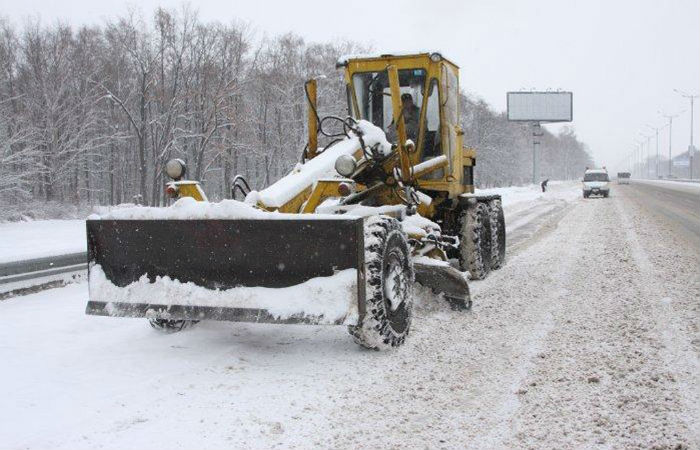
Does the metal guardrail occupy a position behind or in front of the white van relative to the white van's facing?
in front

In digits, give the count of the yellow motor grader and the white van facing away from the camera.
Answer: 0

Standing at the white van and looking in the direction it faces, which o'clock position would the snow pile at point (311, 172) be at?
The snow pile is roughly at 12 o'clock from the white van.

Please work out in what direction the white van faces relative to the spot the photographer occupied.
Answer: facing the viewer

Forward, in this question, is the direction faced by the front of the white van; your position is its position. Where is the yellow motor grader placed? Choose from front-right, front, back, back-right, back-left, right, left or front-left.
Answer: front

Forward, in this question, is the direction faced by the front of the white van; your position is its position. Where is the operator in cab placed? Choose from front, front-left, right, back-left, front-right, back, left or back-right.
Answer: front

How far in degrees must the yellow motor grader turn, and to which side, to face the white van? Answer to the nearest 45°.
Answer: approximately 180°

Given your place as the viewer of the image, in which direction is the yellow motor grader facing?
facing the viewer and to the left of the viewer

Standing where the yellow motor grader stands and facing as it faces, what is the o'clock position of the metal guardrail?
The metal guardrail is roughly at 3 o'clock from the yellow motor grader.
